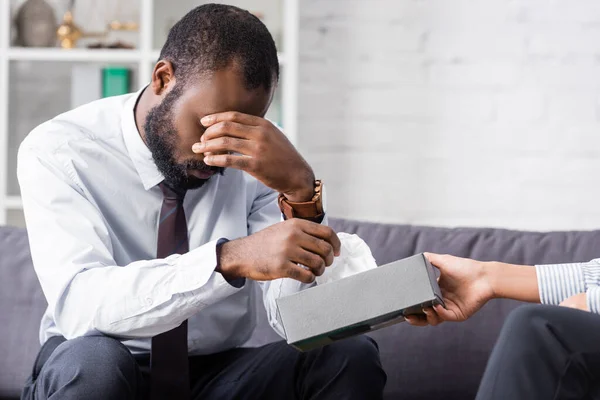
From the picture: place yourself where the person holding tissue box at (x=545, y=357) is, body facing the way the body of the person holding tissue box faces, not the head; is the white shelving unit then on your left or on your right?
on your right

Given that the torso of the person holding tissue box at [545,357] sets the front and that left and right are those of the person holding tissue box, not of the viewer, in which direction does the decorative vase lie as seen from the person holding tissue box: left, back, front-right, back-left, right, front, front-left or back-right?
front-right

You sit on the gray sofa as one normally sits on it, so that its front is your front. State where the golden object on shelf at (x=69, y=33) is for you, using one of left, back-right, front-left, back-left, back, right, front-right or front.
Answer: back-right

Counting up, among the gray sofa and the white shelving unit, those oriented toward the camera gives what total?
2

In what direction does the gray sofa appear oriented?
toward the camera

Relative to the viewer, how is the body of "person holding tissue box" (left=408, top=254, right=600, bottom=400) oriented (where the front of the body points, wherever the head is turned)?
to the viewer's left

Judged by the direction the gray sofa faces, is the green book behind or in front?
behind

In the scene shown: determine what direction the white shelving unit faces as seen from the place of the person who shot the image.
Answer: facing the viewer

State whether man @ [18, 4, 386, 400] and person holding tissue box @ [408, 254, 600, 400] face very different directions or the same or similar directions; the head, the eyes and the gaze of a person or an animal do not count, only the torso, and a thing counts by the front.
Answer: very different directions

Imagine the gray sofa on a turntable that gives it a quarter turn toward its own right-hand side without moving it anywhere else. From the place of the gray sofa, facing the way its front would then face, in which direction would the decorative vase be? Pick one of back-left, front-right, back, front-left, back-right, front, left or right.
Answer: front-right

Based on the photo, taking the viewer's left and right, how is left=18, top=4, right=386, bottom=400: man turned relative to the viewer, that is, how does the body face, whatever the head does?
facing the viewer and to the right of the viewer

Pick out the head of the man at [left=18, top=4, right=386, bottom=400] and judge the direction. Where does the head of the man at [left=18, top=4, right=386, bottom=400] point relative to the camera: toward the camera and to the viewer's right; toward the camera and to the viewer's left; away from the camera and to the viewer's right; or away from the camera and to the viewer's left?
toward the camera and to the viewer's right

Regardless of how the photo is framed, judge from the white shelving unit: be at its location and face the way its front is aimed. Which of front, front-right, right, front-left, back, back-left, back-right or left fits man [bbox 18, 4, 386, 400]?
front

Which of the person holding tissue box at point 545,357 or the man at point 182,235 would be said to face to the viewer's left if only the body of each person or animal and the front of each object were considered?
the person holding tissue box at point 545,357

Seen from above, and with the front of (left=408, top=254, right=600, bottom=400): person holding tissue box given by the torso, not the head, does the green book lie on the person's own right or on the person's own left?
on the person's own right
